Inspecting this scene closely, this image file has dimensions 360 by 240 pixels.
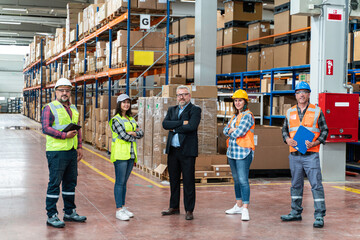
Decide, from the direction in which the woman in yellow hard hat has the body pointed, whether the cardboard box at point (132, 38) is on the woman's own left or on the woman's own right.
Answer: on the woman's own right

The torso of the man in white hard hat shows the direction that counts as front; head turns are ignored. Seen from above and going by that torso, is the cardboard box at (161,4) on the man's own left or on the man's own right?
on the man's own left

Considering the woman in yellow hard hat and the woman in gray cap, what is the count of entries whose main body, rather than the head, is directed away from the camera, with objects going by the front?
0

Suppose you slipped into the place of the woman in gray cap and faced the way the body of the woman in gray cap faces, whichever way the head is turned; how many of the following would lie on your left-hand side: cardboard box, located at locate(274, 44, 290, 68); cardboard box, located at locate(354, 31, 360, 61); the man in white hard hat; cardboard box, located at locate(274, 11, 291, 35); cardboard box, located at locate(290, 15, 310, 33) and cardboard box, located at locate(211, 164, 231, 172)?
5

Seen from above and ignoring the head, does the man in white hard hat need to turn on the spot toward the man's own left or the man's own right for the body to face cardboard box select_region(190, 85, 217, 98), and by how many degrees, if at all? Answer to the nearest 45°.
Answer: approximately 90° to the man's own left

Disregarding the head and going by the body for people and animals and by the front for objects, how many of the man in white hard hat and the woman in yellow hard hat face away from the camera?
0

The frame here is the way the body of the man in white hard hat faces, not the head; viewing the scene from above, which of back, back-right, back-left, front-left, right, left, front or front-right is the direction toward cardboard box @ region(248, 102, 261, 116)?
left

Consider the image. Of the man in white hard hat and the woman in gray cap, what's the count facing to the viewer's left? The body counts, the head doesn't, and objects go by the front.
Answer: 0

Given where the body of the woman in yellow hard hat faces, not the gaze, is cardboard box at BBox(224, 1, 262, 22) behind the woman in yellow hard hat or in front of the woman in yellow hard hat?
behind

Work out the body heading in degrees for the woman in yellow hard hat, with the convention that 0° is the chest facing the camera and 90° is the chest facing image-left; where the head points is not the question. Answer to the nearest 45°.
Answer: approximately 45°
